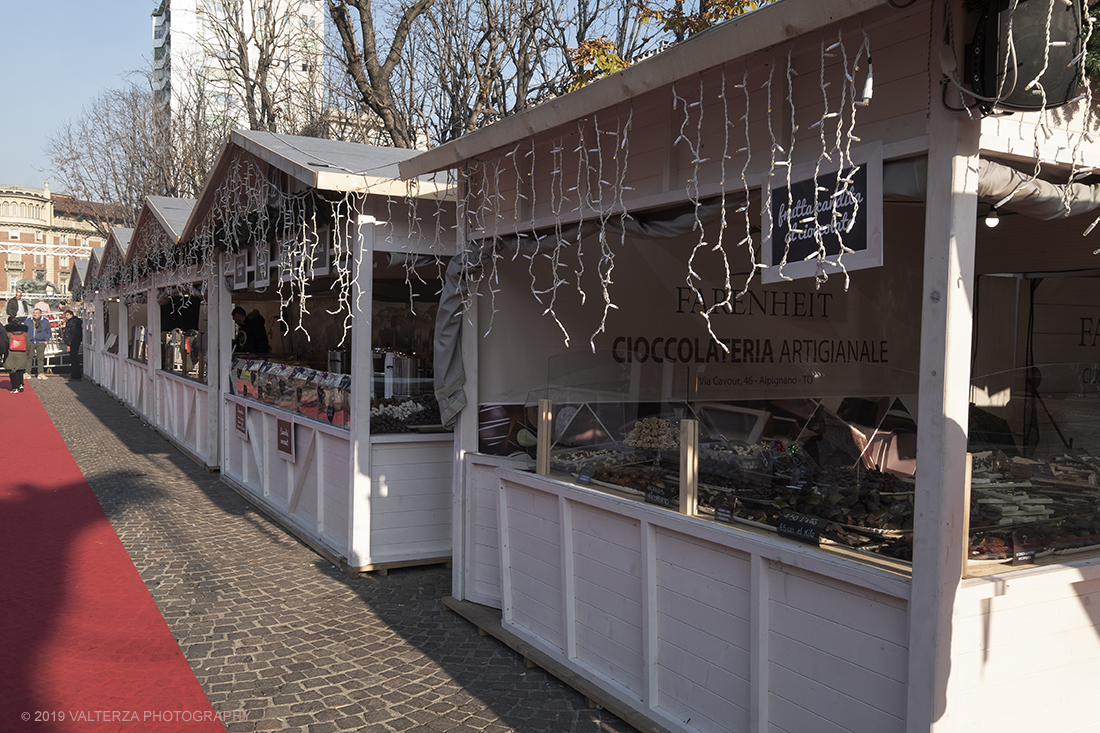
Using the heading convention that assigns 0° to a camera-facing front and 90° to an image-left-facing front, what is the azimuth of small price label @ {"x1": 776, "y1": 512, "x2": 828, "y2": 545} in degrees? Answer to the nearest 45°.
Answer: approximately 45°

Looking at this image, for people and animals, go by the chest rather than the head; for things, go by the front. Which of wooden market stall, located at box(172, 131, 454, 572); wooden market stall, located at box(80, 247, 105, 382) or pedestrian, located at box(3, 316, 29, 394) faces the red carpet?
wooden market stall, located at box(172, 131, 454, 572)

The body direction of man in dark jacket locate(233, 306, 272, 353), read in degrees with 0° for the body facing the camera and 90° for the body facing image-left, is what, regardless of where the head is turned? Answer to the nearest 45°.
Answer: approximately 45°

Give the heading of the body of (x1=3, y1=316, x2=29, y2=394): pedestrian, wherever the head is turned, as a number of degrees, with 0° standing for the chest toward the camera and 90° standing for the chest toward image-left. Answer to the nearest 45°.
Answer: approximately 180°

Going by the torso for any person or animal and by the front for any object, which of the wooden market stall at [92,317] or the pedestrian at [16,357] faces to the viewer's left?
the wooden market stall

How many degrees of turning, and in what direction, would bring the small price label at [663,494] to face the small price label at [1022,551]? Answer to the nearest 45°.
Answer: approximately 90° to its left

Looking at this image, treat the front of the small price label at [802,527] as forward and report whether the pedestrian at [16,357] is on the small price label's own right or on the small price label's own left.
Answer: on the small price label's own right

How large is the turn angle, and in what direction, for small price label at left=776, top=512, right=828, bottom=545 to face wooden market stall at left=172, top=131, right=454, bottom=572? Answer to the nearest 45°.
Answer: approximately 90° to its right

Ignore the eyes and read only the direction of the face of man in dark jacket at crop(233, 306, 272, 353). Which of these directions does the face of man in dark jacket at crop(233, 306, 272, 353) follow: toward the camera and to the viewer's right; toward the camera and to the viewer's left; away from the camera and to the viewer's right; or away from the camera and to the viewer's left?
toward the camera and to the viewer's left

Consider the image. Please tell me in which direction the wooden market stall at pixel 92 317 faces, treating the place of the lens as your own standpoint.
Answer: facing to the left of the viewer

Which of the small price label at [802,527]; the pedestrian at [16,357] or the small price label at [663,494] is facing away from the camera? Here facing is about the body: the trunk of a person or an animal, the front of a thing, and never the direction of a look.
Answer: the pedestrian

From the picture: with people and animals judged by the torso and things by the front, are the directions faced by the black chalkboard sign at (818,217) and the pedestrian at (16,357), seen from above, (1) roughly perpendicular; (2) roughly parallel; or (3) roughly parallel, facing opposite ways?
roughly perpendicular
